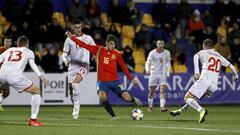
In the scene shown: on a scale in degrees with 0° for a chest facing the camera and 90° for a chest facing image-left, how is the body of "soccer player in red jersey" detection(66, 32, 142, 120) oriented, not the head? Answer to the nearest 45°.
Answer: approximately 315°
